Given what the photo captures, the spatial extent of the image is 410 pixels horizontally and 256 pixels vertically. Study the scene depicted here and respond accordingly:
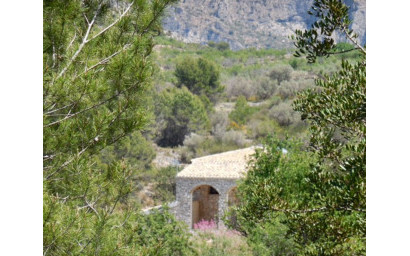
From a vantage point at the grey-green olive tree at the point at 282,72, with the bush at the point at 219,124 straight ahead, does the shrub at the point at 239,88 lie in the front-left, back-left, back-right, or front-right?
front-right

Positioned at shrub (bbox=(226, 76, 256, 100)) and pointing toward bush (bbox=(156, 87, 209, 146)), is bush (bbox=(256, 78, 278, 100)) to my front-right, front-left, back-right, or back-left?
back-left

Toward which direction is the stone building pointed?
toward the camera

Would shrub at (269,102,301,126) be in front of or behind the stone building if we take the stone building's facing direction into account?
behind

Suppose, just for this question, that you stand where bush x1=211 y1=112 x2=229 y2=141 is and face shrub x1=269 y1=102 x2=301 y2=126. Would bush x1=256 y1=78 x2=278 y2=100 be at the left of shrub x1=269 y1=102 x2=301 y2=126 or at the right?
left

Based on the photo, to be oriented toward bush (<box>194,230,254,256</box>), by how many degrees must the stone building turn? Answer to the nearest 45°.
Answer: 0° — it already faces it

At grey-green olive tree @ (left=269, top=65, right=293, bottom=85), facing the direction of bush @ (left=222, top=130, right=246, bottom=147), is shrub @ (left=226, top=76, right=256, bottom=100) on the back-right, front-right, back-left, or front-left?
front-right

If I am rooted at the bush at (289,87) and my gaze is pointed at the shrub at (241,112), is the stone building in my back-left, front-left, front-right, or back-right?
front-left

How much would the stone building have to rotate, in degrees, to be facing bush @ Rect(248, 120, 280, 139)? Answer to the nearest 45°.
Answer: approximately 180°

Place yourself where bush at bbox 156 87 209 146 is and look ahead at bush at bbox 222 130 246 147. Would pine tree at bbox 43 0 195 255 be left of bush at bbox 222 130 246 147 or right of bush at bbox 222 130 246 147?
right

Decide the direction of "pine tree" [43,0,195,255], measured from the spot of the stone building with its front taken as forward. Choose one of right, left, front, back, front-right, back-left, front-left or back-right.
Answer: front

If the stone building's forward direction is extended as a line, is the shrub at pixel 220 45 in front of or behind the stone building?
behind

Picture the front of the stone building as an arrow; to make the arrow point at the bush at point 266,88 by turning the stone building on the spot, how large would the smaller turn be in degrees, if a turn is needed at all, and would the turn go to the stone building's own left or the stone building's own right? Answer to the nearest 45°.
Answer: approximately 180°

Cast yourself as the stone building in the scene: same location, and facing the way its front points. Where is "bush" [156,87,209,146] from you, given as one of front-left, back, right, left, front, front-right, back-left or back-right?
back

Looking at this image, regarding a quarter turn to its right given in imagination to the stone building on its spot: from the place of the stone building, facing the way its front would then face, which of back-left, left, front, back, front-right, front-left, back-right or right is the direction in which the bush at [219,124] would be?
right

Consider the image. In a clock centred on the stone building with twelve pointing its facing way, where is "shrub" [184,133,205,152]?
The shrub is roughly at 6 o'clock from the stone building.

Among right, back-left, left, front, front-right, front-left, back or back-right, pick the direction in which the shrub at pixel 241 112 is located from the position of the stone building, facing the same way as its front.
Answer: back
